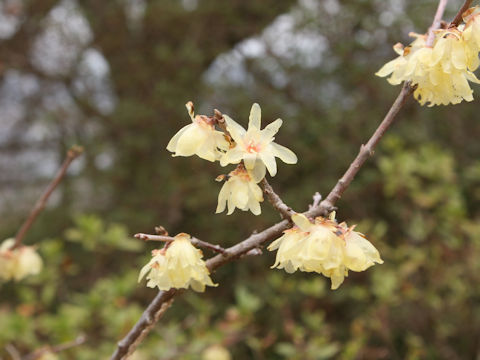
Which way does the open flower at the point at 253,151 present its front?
toward the camera

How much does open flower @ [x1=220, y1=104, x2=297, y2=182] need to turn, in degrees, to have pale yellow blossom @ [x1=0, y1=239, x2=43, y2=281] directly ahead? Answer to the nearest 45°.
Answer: approximately 135° to its right
